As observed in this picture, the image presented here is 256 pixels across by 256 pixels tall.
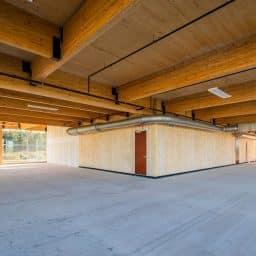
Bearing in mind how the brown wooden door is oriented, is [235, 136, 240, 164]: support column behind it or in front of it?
behind

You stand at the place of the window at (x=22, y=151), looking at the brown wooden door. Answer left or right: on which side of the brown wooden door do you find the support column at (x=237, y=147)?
left

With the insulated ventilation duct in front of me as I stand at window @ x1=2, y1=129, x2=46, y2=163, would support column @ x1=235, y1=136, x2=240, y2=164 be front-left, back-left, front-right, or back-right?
front-left

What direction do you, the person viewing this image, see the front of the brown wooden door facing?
facing the viewer and to the left of the viewer

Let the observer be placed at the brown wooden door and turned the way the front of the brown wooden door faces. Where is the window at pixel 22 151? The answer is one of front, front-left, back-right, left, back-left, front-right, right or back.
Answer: right

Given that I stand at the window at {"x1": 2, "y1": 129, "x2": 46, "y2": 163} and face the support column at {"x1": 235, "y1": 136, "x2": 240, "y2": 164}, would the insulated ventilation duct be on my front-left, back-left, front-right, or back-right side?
front-right
